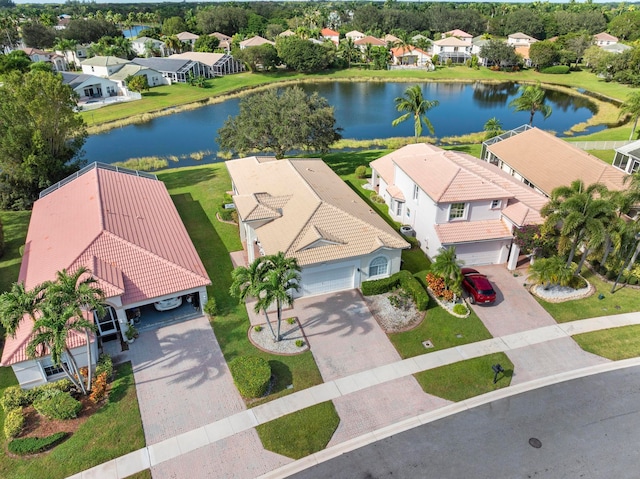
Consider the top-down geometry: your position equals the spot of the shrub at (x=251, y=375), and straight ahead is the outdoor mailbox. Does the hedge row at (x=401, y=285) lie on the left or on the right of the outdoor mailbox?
left

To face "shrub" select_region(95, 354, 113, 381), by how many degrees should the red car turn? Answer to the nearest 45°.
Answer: approximately 90° to its left

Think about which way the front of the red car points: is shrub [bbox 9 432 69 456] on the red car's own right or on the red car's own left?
on the red car's own left

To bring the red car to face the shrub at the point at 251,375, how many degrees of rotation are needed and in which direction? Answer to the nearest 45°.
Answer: approximately 90° to its left

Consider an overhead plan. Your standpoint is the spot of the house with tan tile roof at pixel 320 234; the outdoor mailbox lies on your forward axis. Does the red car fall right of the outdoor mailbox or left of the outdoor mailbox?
left

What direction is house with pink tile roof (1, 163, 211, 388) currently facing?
toward the camera

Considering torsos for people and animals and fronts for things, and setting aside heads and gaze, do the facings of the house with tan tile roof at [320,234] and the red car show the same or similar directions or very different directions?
very different directions

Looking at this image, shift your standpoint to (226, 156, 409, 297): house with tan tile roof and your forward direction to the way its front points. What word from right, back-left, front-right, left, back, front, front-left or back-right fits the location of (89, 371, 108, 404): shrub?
right

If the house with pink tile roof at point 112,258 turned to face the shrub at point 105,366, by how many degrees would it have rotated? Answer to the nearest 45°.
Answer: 0° — it already faces it

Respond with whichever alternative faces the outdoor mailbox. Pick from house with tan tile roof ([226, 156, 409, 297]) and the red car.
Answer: the house with tan tile roof

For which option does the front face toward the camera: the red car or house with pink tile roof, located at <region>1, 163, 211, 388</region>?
the house with pink tile roof

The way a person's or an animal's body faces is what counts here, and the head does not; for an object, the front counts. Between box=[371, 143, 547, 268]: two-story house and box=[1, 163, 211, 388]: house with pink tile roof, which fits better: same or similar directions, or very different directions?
same or similar directions

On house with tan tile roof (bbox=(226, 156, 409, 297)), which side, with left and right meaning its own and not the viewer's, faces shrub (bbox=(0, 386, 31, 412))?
right

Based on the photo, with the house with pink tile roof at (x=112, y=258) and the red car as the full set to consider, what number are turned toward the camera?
1

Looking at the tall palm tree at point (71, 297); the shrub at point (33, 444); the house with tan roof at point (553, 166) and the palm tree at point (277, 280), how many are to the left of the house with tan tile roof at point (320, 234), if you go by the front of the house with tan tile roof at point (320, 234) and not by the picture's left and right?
1

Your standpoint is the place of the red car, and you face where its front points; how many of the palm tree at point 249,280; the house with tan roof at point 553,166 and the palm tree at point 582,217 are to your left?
1

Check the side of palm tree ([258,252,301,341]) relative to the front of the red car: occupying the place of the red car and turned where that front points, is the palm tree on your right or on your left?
on your left

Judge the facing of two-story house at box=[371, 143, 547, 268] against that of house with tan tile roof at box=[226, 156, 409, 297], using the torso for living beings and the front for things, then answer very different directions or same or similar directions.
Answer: same or similar directions
